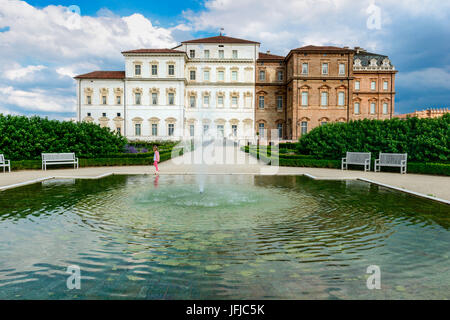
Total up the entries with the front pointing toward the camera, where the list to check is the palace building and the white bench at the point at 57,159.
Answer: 2

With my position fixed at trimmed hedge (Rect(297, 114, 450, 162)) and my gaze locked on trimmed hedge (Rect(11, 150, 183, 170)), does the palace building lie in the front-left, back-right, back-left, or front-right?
front-right

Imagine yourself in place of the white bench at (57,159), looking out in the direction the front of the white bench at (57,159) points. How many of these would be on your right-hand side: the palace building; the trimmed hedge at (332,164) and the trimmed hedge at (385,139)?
0

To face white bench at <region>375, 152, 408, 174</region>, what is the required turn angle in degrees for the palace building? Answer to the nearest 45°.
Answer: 0° — it already faces it

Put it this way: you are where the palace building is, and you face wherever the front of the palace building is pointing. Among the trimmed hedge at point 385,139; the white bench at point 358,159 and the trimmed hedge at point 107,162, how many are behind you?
0

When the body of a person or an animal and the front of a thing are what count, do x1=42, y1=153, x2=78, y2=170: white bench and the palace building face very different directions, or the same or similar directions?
same or similar directions

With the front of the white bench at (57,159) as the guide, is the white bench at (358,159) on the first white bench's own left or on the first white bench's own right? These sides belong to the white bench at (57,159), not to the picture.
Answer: on the first white bench's own left

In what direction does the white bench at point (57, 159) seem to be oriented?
toward the camera

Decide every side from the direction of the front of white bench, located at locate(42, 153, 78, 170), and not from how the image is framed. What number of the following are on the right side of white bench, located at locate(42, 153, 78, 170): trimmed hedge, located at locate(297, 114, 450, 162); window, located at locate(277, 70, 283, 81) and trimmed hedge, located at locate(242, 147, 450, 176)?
0
